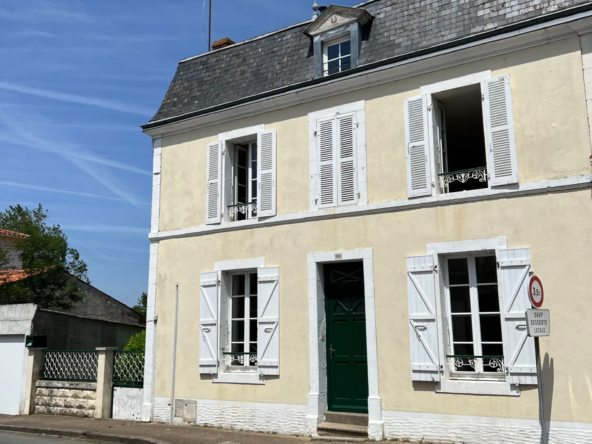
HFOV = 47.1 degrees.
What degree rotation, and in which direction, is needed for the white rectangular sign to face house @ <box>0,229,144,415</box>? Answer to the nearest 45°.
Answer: approximately 90° to its right

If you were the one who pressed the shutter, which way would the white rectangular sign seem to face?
facing the viewer

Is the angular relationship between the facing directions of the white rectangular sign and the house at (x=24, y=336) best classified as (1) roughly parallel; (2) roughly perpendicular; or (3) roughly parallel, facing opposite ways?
roughly parallel

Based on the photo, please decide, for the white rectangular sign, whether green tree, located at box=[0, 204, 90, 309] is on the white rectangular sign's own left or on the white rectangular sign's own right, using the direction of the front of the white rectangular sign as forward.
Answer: on the white rectangular sign's own right

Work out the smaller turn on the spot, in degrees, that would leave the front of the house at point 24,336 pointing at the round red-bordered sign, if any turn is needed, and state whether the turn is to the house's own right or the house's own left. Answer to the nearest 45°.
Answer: approximately 90° to the house's own left

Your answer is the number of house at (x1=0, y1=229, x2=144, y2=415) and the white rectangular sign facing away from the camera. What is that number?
0

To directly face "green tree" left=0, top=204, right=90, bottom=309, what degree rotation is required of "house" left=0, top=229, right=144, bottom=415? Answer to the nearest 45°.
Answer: approximately 135° to its right

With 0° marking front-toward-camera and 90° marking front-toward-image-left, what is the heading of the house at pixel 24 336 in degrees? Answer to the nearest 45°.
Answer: approximately 45°

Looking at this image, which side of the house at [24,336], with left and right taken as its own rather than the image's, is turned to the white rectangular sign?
left

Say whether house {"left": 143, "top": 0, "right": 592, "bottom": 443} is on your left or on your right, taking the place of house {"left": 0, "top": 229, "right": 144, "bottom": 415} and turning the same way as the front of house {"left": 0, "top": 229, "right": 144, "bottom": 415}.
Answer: on your left
